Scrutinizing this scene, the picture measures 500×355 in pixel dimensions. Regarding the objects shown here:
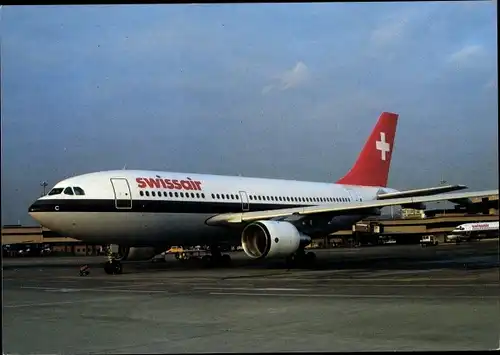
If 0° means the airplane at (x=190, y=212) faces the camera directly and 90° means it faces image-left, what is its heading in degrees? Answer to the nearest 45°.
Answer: approximately 45°
